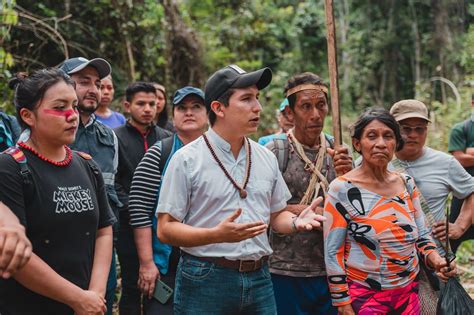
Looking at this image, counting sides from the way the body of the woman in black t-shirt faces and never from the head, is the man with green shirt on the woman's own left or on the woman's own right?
on the woman's own left

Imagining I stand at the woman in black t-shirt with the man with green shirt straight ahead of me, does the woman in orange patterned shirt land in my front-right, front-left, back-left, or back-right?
front-right

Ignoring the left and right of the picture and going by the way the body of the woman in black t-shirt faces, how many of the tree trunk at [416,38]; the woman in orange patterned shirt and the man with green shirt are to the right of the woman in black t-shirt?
0

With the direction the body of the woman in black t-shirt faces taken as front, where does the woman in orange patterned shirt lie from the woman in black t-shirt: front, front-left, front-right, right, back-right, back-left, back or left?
front-left

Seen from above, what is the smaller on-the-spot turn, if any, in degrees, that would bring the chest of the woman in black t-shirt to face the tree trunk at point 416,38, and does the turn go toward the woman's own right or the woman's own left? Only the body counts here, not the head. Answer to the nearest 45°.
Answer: approximately 90° to the woman's own left

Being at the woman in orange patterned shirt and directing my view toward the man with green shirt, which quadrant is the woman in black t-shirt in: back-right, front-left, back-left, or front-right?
back-left

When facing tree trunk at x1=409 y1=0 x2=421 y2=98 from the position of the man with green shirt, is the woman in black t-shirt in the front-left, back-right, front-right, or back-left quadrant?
back-left

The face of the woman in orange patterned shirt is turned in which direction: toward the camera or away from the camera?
toward the camera

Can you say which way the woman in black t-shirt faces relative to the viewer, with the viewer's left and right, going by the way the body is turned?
facing the viewer and to the right of the viewer
